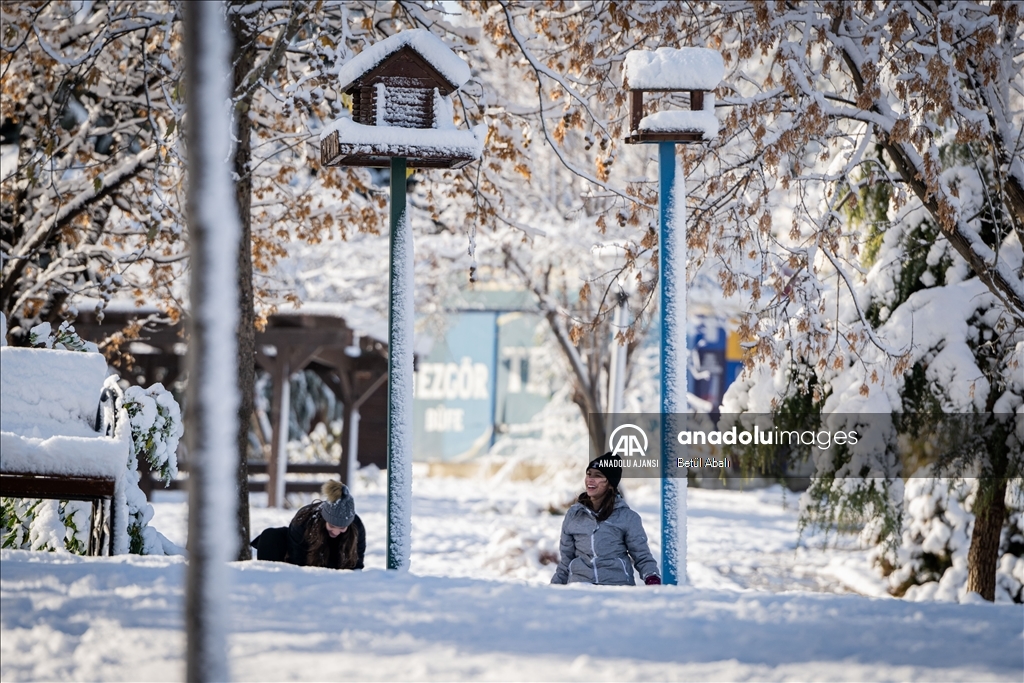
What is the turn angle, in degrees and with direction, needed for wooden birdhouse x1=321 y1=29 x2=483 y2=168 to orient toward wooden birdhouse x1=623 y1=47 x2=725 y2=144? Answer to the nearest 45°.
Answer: approximately 90° to its left

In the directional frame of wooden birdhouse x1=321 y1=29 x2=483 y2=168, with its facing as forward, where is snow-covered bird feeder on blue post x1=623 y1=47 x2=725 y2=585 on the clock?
The snow-covered bird feeder on blue post is roughly at 9 o'clock from the wooden birdhouse.

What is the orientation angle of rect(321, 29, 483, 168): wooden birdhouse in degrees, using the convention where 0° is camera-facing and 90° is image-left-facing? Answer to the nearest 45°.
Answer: approximately 0°

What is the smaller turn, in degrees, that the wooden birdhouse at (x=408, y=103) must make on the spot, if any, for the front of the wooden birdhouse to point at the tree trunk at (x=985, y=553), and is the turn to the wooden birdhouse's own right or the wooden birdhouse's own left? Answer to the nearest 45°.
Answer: approximately 135° to the wooden birdhouse's own left

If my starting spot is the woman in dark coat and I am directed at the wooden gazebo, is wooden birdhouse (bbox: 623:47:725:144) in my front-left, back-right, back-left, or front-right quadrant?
back-right
